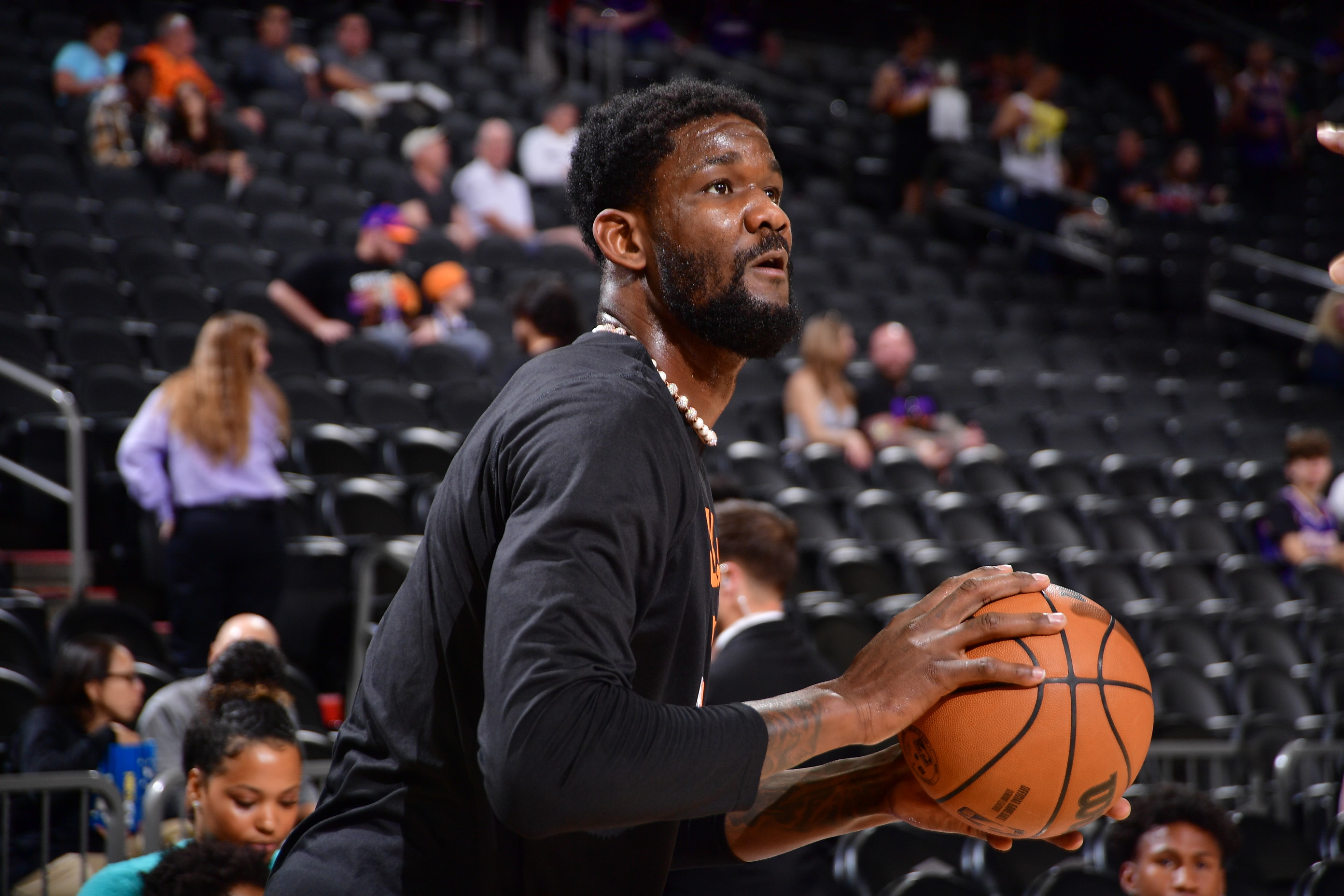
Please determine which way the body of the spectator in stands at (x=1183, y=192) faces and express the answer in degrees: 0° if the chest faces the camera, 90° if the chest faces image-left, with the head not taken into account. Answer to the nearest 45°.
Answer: approximately 0°

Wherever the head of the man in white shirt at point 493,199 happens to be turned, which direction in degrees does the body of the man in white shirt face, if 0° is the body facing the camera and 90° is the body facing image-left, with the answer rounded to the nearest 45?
approximately 315°

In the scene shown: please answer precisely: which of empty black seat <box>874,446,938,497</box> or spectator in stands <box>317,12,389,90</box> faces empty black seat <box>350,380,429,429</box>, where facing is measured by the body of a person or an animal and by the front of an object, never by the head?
the spectator in stands
